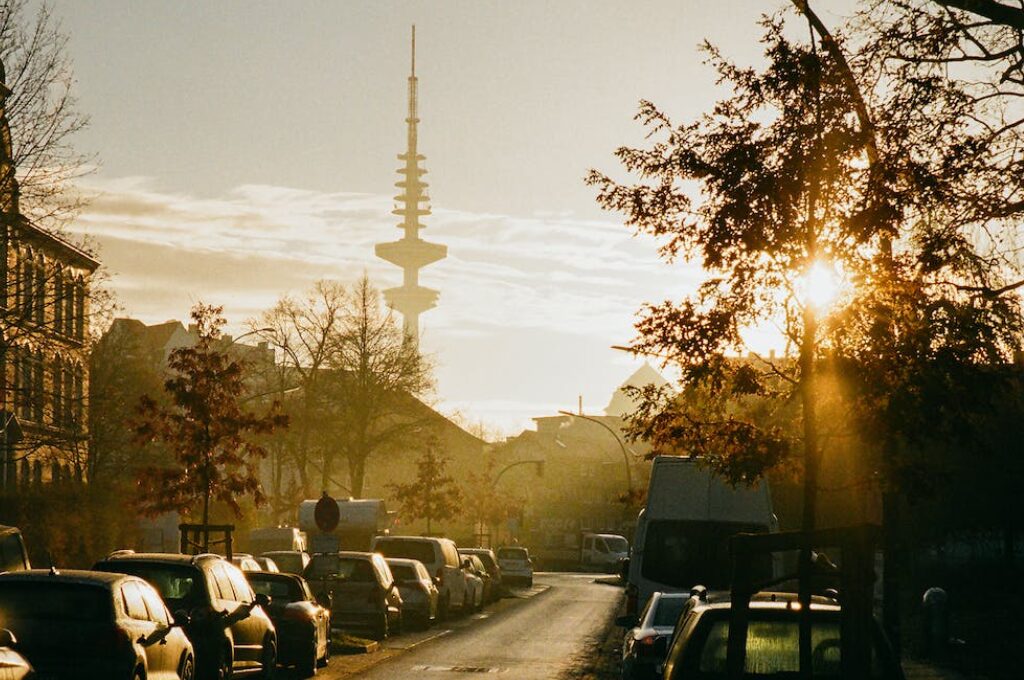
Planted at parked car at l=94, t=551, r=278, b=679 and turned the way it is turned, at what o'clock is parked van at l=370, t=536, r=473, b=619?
parked van at l=370, t=536, r=473, b=619 is roughly at 11 o'clock from parked car at l=94, t=551, r=278, b=679.

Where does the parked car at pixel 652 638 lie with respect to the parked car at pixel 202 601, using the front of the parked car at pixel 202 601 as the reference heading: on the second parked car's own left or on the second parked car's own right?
on the second parked car's own right

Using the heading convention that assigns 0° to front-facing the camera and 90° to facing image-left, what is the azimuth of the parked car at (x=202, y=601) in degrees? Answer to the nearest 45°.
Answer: approximately 225°

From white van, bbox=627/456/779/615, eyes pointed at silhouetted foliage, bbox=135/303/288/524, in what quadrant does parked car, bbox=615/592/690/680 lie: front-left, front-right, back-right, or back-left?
back-left

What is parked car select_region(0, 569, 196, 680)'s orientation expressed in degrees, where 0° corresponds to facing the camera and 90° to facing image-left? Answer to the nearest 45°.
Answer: approximately 225°
